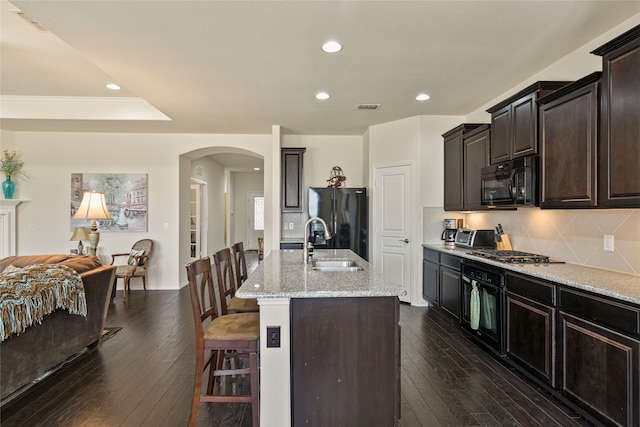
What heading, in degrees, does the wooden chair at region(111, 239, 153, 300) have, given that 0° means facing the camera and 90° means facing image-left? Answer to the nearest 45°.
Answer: approximately 45°

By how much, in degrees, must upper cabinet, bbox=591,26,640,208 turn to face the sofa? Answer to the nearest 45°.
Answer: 0° — it already faces it

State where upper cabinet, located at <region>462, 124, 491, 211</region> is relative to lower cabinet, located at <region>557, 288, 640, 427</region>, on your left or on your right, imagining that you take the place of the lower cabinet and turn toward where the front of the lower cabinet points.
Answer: on your right

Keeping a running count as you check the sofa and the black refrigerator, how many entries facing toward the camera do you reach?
1

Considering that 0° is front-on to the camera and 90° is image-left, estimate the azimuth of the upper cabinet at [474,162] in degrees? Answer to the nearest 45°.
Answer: approximately 45°

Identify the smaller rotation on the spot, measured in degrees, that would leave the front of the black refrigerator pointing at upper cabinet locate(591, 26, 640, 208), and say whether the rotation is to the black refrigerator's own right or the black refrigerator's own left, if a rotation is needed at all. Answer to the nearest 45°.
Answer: approximately 45° to the black refrigerator's own left

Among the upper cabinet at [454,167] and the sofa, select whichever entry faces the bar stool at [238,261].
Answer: the upper cabinet

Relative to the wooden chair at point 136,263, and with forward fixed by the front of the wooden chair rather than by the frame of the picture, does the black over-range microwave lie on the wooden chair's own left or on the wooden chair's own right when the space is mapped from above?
on the wooden chair's own left

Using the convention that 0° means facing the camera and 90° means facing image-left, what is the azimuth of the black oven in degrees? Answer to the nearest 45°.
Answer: approximately 45°

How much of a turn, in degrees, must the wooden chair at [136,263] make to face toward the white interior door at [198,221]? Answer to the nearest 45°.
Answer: approximately 180°

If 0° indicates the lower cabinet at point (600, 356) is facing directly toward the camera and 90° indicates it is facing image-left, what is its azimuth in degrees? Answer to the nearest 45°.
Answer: approximately 45°

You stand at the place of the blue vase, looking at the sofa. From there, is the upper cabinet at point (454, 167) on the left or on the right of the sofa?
left

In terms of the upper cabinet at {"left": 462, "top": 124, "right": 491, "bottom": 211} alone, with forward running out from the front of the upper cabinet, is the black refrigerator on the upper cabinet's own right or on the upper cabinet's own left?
on the upper cabinet's own right
